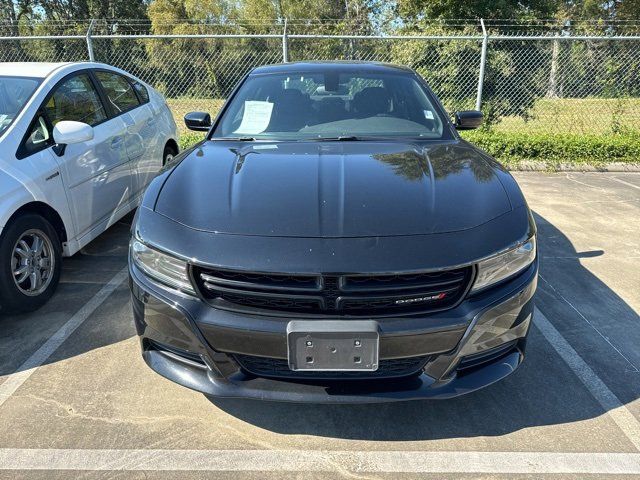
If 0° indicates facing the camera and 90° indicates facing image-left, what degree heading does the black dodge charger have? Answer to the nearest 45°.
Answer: approximately 0°

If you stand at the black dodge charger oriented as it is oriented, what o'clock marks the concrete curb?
The concrete curb is roughly at 7 o'clock from the black dodge charger.

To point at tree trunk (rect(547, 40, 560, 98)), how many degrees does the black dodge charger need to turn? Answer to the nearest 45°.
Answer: approximately 135° to its left

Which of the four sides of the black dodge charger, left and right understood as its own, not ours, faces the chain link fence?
back
